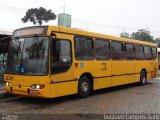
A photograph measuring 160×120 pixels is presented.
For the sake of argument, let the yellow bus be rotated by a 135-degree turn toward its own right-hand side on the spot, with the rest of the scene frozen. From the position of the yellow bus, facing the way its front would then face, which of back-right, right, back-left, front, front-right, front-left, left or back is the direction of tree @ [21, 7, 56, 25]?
front

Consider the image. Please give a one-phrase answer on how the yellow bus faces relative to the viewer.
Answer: facing the viewer and to the left of the viewer
